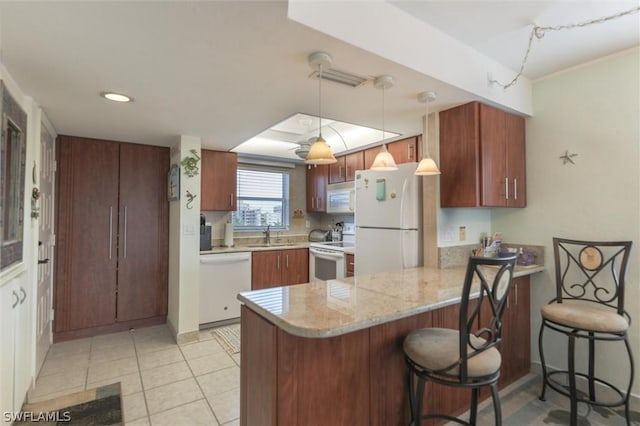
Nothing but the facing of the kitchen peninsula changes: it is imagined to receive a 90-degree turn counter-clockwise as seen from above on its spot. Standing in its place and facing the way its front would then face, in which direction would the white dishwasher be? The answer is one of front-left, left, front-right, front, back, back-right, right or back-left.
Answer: left

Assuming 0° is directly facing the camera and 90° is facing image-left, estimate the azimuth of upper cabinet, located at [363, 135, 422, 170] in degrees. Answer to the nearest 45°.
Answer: approximately 45°

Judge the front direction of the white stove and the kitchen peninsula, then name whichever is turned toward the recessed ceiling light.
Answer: the white stove

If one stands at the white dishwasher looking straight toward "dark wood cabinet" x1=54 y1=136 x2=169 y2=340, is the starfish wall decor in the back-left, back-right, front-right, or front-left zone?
back-left

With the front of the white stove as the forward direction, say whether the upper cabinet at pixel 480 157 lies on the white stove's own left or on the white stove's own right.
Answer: on the white stove's own left

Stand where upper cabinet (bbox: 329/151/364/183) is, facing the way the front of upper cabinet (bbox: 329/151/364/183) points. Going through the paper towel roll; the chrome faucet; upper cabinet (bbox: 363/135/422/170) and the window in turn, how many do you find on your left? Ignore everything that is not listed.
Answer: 1

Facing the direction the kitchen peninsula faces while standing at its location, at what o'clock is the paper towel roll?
The paper towel roll is roughly at 6 o'clock from the kitchen peninsula.

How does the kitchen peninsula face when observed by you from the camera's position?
facing the viewer and to the right of the viewer

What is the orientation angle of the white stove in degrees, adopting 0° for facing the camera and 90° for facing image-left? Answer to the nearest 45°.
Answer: approximately 45°
